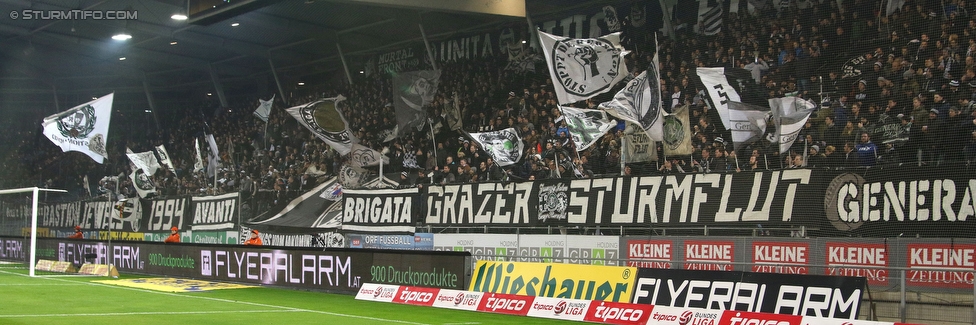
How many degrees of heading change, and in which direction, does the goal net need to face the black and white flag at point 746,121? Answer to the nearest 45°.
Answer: approximately 90° to its left

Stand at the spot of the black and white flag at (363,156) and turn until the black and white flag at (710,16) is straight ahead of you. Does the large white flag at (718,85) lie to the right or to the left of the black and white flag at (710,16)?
right

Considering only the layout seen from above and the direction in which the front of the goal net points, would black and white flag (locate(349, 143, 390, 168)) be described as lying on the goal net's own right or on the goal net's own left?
on the goal net's own left

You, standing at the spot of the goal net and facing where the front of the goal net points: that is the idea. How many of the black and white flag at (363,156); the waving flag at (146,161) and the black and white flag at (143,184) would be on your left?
3

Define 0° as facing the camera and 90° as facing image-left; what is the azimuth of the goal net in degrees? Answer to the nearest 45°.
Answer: approximately 45°

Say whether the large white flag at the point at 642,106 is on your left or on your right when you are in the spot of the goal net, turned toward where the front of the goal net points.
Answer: on your left

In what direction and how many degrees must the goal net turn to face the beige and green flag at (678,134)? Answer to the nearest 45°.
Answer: approximately 90° to its left
